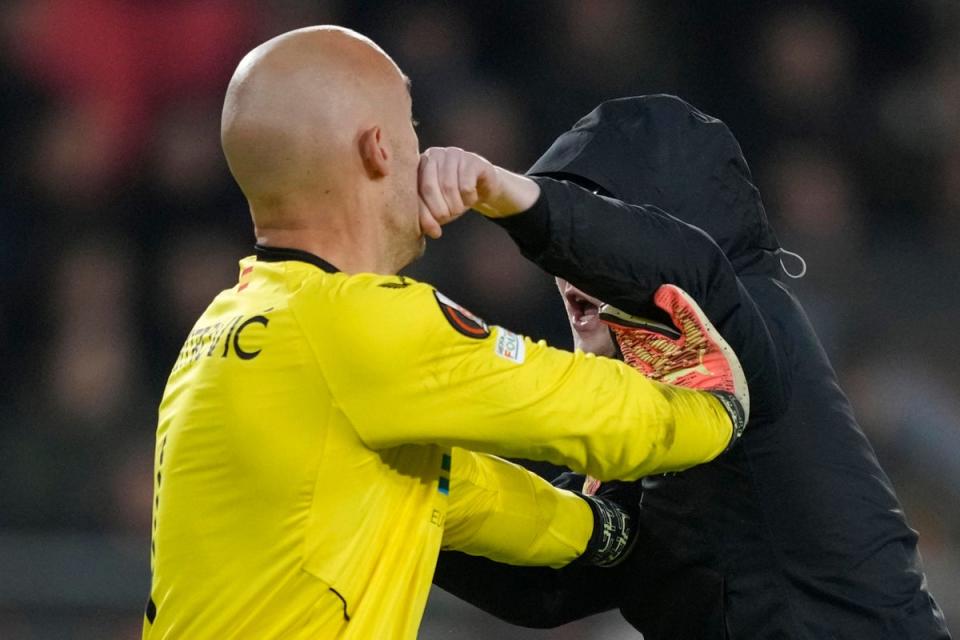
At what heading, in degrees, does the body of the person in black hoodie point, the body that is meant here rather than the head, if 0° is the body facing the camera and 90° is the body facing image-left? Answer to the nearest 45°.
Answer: approximately 90°

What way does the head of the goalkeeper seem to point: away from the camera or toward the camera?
away from the camera

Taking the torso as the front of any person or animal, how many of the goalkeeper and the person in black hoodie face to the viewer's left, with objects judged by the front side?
1

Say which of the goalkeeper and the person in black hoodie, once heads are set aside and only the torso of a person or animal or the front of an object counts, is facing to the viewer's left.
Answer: the person in black hoodie

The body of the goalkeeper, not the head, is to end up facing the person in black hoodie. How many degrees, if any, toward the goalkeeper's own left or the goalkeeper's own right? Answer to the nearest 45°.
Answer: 0° — they already face them

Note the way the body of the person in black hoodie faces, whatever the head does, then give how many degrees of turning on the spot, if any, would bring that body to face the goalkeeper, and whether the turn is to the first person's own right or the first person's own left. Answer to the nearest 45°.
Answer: approximately 45° to the first person's own left

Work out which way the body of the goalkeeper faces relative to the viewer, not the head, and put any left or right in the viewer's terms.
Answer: facing away from the viewer and to the right of the viewer
